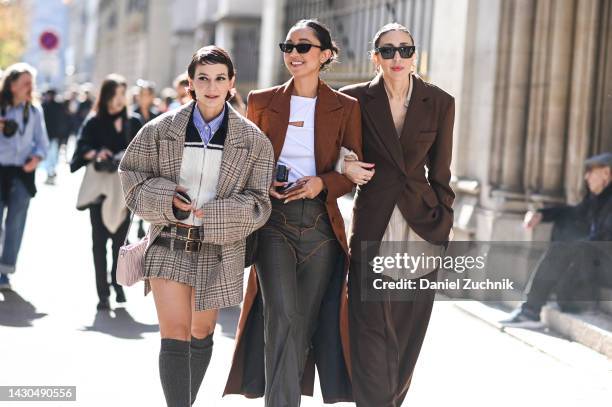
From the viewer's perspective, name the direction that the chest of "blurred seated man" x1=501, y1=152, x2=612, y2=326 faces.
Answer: to the viewer's left

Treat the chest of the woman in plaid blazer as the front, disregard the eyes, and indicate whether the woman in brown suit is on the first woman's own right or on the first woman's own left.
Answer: on the first woman's own left

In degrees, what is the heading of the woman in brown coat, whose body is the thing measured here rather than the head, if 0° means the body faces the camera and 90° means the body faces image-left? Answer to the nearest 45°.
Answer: approximately 0°

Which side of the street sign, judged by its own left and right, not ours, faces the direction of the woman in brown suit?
front

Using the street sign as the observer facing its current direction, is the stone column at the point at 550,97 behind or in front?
in front

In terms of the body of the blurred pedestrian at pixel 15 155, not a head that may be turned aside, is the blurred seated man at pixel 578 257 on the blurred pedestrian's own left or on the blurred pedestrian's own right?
on the blurred pedestrian's own left

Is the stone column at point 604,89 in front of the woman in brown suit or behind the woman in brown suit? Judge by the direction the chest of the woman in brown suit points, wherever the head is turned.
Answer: behind

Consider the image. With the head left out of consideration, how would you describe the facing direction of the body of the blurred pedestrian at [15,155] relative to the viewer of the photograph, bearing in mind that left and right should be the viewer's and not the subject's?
facing the viewer

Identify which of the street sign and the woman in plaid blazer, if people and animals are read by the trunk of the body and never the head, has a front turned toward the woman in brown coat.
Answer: the street sign

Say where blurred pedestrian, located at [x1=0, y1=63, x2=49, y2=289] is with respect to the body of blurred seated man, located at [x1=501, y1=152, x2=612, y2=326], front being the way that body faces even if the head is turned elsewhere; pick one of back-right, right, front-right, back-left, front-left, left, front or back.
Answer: front

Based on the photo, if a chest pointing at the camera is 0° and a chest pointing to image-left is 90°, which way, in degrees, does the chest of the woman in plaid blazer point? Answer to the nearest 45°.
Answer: approximately 0°

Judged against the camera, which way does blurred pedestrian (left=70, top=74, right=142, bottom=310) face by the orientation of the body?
toward the camera

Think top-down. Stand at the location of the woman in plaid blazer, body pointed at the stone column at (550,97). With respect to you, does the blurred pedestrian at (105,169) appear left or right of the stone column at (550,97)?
left

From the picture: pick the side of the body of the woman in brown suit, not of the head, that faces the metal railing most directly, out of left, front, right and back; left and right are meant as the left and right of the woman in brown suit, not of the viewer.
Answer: back

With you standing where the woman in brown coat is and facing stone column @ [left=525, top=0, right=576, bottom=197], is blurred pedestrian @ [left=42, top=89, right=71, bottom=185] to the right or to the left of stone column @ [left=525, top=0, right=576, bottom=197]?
left
